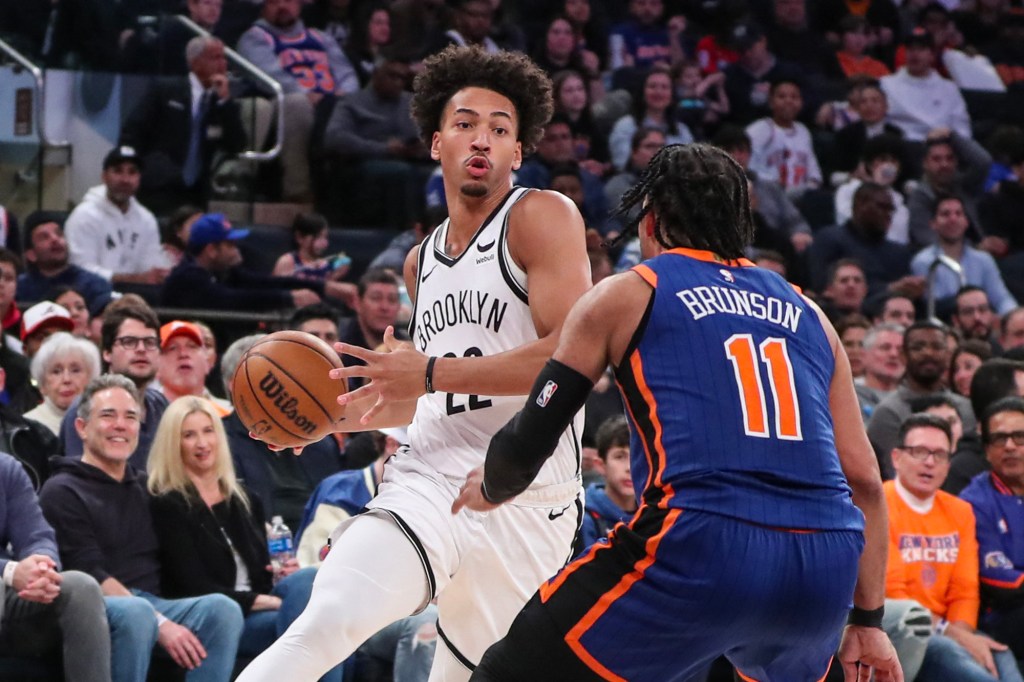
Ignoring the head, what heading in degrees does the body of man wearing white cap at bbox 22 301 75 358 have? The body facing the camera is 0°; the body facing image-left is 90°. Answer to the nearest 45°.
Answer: approximately 315°

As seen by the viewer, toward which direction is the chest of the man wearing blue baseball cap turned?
to the viewer's right

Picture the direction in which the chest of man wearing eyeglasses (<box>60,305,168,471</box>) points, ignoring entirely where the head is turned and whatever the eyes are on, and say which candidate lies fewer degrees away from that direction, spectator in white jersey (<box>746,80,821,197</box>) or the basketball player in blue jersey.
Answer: the basketball player in blue jersey

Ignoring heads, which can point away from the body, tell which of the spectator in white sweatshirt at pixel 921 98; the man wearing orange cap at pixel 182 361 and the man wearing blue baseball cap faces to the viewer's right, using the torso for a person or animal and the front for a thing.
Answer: the man wearing blue baseball cap

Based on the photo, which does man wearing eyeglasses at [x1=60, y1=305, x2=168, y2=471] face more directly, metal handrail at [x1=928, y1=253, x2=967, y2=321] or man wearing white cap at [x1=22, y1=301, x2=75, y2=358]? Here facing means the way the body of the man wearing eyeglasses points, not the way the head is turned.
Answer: the metal handrail

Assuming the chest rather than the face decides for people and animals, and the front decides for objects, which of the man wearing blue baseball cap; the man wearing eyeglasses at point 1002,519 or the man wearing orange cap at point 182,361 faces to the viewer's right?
the man wearing blue baseball cap
